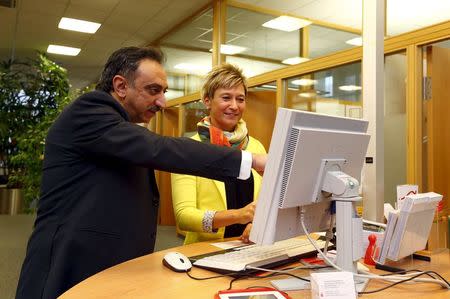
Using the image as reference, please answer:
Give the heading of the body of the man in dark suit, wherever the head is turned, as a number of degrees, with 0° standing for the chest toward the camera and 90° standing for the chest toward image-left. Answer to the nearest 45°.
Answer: approximately 270°

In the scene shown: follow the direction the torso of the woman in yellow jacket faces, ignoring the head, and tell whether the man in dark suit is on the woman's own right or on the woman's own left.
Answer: on the woman's own right

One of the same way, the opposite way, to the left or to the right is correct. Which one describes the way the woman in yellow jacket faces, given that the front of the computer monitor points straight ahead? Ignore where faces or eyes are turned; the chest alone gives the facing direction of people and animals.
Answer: the opposite way

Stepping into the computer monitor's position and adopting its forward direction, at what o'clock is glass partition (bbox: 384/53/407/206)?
The glass partition is roughly at 2 o'clock from the computer monitor.

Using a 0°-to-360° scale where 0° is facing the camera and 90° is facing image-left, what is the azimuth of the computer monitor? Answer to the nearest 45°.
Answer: approximately 135°

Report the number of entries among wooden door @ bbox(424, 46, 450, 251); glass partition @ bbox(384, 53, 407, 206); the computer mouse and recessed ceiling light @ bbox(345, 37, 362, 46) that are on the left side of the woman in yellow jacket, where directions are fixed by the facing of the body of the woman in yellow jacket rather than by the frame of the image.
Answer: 3

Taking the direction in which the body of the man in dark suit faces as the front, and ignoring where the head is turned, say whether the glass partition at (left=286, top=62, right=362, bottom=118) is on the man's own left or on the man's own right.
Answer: on the man's own left

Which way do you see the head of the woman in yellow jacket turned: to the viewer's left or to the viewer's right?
to the viewer's right

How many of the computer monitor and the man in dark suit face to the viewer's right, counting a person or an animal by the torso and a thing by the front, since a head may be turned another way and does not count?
1

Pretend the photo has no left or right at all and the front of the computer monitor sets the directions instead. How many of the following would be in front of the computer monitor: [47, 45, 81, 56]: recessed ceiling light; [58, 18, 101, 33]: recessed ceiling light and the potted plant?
3

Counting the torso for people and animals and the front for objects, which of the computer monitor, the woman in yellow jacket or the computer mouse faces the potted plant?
the computer monitor

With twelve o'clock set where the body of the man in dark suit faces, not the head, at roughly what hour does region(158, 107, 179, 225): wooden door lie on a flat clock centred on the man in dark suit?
The wooden door is roughly at 9 o'clock from the man in dark suit.

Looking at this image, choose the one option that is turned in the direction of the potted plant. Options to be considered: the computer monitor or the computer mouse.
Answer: the computer monitor

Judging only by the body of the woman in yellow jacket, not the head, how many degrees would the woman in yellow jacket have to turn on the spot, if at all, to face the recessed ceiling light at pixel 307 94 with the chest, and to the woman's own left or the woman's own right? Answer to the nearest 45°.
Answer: approximately 135° to the woman's own left

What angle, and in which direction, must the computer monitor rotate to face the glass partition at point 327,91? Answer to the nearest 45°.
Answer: approximately 45° to its right
